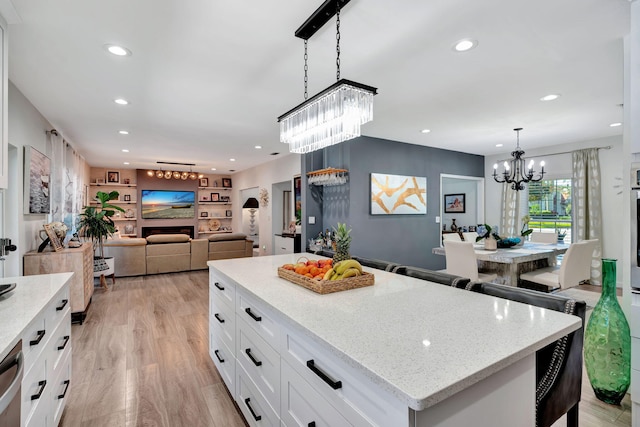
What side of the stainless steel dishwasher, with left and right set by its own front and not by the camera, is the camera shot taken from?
right

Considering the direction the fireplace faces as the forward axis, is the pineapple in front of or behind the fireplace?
in front

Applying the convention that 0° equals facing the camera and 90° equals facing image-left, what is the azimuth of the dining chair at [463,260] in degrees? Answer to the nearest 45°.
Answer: approximately 225°

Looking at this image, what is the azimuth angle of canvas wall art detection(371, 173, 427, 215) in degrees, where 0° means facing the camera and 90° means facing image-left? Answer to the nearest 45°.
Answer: approximately 315°

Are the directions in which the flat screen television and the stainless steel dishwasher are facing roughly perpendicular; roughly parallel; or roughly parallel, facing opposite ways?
roughly perpendicular

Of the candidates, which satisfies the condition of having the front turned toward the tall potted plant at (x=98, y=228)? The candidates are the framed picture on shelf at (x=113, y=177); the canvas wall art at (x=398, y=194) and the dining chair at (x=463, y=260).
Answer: the framed picture on shelf at (x=113, y=177)

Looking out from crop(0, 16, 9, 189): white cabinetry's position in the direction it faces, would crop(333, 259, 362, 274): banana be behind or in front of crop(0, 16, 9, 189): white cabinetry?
in front

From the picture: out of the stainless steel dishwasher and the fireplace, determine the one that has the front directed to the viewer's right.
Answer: the stainless steel dishwasher

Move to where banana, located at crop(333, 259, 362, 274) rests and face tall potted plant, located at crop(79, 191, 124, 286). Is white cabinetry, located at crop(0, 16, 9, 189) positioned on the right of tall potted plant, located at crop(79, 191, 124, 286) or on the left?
left

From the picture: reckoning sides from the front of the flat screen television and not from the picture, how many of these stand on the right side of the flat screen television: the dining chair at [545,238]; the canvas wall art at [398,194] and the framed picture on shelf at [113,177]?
1

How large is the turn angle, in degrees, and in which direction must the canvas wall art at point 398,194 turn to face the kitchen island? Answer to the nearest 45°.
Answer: approximately 45° to its right

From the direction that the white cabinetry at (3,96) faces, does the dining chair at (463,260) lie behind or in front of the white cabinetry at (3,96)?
in front
